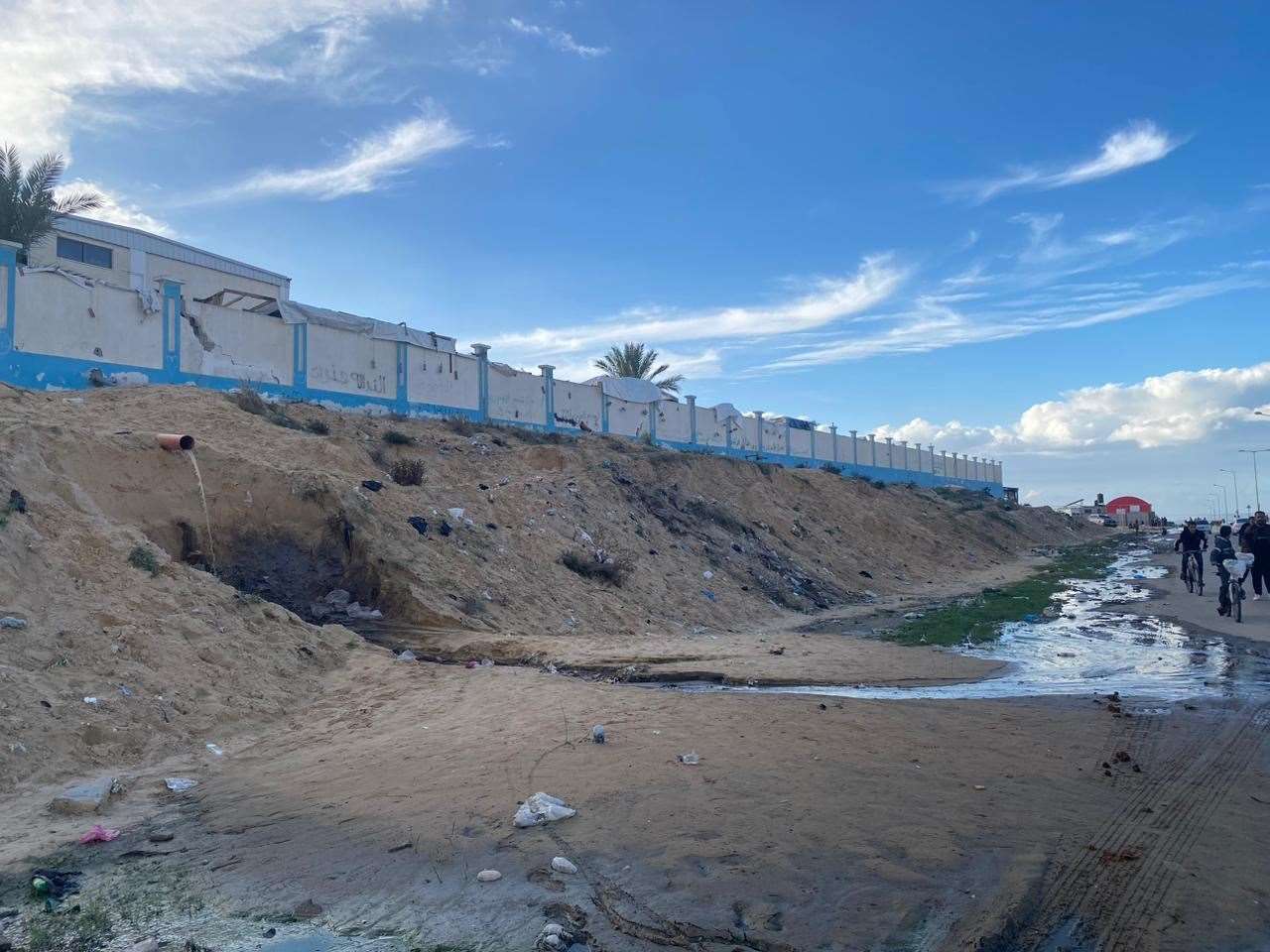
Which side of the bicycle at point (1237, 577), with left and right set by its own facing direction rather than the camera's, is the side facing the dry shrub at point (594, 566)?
right

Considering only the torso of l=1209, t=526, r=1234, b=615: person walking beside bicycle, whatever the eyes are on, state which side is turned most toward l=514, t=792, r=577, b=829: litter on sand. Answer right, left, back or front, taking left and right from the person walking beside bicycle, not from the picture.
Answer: front

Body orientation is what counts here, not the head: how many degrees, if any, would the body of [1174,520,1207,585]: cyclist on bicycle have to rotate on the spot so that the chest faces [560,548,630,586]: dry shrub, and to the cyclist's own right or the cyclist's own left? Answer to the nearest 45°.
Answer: approximately 45° to the cyclist's own right

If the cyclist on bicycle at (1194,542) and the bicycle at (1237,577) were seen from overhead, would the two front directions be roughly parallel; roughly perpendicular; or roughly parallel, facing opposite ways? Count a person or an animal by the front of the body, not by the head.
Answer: roughly parallel

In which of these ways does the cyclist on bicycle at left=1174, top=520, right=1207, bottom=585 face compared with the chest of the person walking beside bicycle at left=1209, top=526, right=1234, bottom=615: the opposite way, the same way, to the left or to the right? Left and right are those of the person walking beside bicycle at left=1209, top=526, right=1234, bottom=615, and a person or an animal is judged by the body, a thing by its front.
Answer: the same way

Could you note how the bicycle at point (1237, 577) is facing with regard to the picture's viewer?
facing the viewer

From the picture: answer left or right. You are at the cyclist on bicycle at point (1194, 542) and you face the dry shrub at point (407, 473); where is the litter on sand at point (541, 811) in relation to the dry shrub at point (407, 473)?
left

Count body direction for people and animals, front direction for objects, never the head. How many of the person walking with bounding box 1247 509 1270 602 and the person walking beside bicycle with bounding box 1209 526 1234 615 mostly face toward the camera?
2

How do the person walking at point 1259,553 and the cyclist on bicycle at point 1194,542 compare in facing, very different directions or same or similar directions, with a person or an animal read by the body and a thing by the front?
same or similar directions

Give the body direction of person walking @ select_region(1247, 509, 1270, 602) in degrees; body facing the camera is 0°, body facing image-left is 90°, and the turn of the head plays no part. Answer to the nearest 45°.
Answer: approximately 0°
